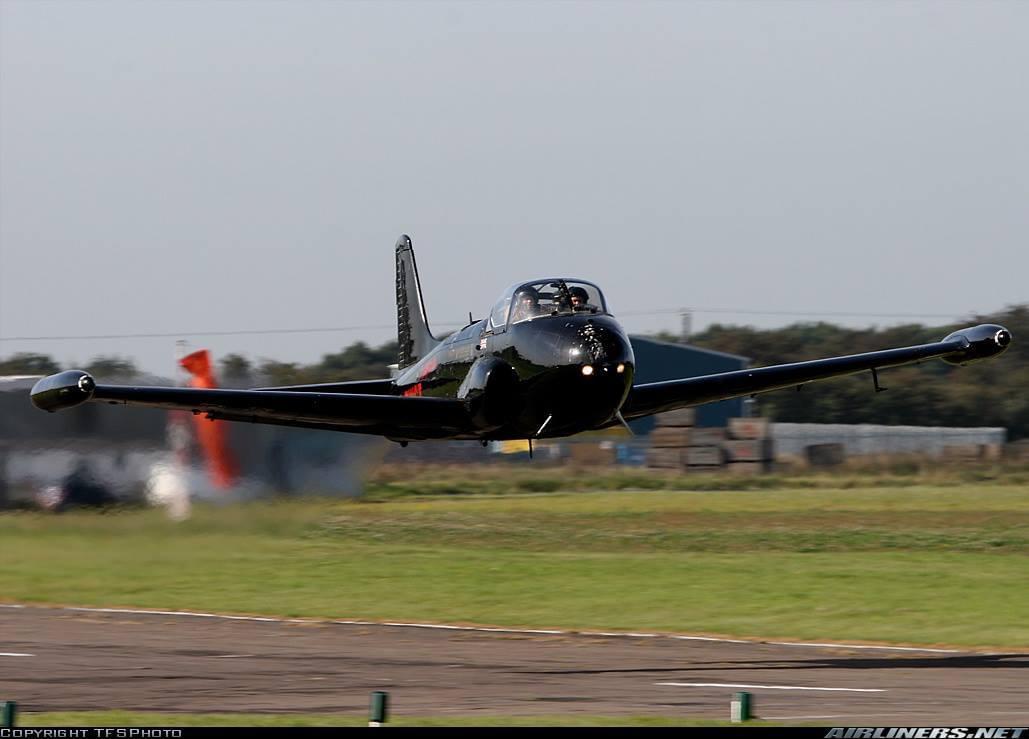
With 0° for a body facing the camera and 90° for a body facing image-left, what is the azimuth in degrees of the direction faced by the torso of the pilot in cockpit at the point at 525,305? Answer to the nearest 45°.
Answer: approximately 315°

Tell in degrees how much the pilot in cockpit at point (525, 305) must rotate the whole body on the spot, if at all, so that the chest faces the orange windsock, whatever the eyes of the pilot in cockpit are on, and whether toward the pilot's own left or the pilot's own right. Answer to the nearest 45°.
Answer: approximately 180°

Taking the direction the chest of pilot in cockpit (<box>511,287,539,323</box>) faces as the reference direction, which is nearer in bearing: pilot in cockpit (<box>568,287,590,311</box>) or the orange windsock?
the pilot in cockpit
